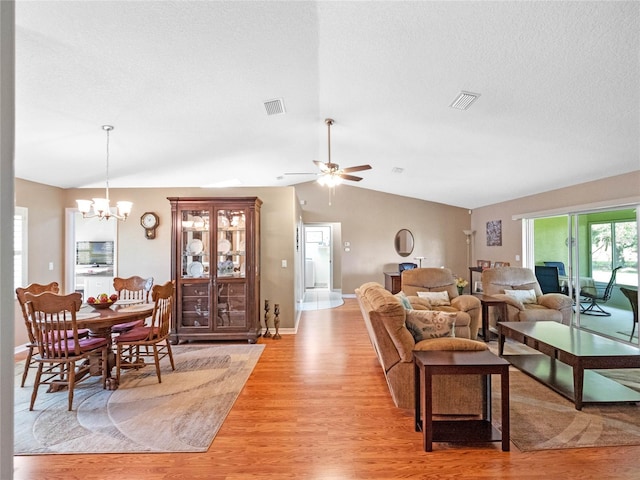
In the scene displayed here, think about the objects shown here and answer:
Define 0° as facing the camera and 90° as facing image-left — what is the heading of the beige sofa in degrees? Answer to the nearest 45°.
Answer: approximately 270°

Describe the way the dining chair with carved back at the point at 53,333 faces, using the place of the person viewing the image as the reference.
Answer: facing away from the viewer and to the right of the viewer

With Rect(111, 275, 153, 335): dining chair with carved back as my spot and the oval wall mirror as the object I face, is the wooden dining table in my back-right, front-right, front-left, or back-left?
back-right

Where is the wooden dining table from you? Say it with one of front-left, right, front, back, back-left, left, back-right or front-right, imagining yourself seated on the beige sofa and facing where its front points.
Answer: back

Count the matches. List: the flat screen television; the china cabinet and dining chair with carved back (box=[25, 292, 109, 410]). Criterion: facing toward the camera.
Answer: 2

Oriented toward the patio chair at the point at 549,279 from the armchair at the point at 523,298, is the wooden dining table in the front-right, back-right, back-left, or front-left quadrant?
back-left

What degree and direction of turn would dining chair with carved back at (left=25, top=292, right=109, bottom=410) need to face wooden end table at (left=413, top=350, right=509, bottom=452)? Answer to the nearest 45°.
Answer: approximately 90° to its right

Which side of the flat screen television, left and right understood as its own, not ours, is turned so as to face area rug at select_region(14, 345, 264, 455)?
front

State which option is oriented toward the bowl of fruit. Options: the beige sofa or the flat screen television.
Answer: the flat screen television

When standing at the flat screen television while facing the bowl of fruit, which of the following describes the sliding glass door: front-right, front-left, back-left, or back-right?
front-left

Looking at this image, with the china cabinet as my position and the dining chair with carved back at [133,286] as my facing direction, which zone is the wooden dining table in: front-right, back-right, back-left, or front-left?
front-left

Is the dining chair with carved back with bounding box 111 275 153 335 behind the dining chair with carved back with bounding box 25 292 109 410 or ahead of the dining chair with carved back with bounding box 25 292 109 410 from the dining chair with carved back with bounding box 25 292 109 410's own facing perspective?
ahead

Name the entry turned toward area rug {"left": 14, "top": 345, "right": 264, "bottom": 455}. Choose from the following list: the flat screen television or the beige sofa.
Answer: the flat screen television

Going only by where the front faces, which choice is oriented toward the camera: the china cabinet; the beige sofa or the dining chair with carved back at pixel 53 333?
the china cabinet

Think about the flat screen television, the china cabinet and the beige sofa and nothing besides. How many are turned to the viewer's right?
1

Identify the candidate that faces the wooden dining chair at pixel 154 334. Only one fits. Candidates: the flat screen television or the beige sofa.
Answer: the flat screen television

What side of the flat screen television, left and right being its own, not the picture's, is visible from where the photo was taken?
front

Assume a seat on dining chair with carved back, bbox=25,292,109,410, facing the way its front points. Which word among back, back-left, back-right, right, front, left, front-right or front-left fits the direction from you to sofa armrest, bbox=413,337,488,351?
right

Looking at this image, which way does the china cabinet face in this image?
toward the camera
